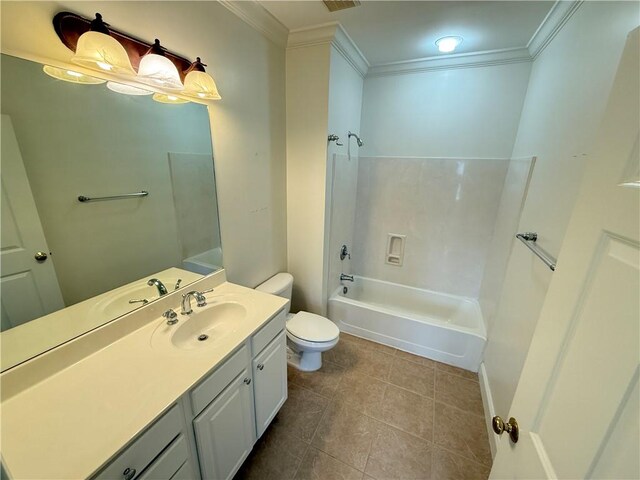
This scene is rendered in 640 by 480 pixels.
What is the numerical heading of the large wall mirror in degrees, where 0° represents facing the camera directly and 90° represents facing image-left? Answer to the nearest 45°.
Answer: approximately 315°

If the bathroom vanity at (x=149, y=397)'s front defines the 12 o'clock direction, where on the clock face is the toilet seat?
The toilet seat is roughly at 10 o'clock from the bathroom vanity.

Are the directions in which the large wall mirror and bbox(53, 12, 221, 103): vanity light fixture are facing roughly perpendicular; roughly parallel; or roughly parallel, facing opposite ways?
roughly parallel

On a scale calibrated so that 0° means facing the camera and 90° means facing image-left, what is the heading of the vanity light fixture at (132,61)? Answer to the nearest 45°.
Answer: approximately 315°

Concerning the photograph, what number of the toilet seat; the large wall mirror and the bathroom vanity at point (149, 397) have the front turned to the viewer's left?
0

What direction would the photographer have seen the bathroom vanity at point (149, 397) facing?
facing the viewer and to the right of the viewer

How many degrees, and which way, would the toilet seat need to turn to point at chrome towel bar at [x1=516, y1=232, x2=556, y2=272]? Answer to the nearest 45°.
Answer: approximately 45° to its left

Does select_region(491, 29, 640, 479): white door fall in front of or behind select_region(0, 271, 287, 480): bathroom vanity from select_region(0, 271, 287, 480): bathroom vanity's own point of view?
in front

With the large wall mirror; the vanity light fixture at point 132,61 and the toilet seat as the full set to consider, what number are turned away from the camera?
0

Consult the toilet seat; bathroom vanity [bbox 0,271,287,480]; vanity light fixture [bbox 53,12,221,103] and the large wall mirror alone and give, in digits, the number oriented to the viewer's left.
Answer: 0

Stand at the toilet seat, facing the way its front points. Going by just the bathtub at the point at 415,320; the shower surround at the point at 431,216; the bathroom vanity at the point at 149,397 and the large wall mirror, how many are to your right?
2
